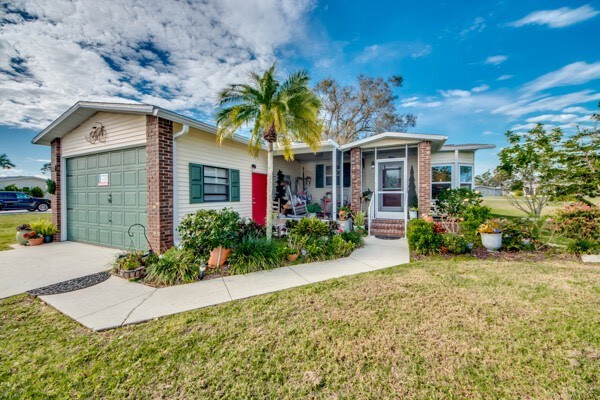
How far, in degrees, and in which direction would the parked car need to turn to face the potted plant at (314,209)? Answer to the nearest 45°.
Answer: approximately 90° to its right

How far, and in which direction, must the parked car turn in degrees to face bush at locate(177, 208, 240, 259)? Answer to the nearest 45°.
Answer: approximately 90° to its right

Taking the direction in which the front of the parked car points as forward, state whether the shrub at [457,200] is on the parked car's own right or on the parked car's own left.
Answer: on the parked car's own right

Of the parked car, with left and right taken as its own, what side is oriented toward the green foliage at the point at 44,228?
right

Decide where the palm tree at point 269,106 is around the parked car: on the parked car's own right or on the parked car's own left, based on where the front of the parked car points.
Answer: on the parked car's own right

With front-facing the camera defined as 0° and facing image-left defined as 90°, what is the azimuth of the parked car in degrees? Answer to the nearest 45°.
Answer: approximately 270°

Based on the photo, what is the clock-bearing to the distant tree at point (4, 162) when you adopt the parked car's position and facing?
The distant tree is roughly at 9 o'clock from the parked car.

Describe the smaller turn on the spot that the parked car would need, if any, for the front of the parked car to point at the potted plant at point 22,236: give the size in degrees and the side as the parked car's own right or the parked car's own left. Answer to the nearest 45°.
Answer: approximately 90° to the parked car's own right

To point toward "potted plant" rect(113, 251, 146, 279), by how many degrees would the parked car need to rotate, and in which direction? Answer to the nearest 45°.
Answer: approximately 90° to its right
